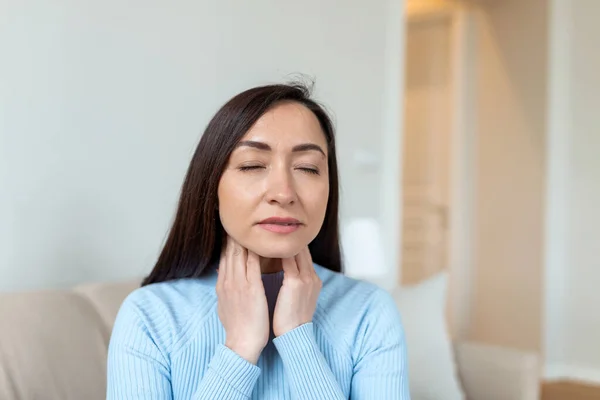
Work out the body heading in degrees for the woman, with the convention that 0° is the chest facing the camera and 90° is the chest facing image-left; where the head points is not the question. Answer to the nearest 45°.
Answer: approximately 0°

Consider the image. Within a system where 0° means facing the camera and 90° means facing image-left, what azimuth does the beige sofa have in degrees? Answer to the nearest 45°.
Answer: approximately 0°
